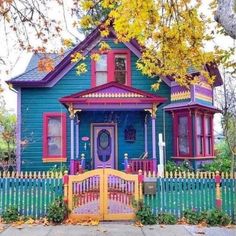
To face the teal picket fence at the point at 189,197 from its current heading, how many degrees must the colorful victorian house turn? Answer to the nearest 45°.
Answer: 0° — it already faces it

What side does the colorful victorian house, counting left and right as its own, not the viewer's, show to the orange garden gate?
front

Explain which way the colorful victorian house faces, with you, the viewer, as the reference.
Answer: facing the viewer

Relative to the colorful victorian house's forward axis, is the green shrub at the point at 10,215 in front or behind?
in front

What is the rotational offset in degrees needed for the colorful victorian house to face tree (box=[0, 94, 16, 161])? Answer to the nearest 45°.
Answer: approximately 135° to its right

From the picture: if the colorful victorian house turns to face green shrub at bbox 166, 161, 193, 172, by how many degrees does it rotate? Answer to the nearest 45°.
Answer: approximately 90° to its left

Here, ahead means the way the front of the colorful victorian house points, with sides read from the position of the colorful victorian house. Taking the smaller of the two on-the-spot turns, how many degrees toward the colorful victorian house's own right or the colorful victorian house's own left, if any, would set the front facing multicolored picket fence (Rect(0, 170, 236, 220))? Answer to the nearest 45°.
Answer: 0° — it already faces it

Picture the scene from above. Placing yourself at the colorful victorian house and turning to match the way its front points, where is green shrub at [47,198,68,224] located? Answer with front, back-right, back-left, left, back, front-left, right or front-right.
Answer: front

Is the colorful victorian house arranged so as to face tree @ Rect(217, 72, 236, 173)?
no

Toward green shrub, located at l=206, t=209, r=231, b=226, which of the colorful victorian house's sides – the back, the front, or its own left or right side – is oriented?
front

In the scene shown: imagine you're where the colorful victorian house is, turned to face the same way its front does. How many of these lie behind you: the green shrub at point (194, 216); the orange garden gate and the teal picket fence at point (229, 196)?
0

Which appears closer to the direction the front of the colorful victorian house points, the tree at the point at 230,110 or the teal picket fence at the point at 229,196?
the teal picket fence

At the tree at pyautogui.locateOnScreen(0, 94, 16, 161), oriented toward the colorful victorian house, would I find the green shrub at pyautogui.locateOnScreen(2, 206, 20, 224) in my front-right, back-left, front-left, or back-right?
front-right
